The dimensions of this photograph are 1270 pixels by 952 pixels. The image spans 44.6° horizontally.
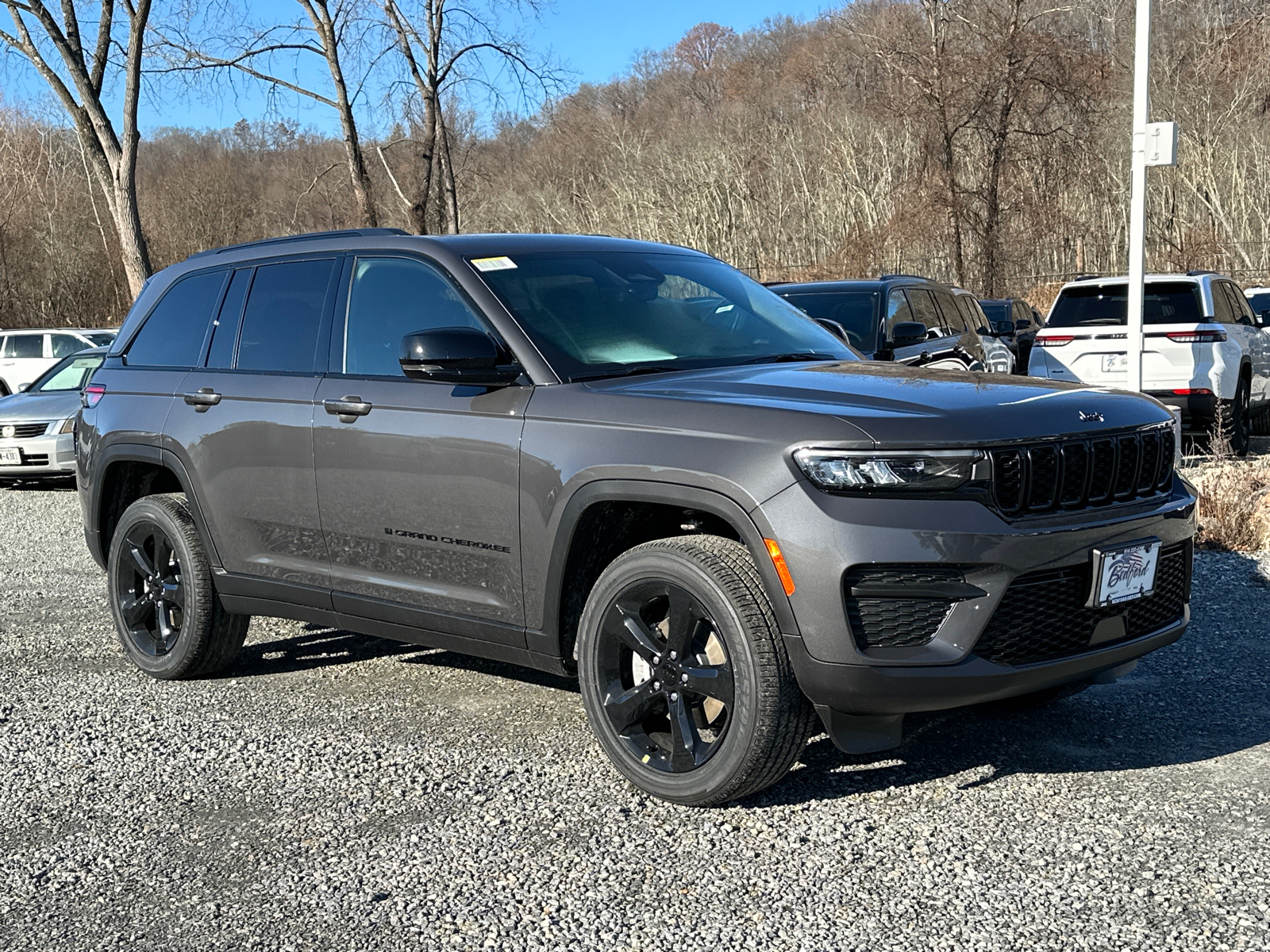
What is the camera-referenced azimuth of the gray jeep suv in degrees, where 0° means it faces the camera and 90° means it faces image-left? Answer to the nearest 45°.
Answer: approximately 315°

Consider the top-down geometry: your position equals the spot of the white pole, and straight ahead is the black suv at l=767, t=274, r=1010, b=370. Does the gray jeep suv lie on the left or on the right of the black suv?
left

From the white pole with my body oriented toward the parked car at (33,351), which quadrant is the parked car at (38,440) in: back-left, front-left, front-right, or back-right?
front-left

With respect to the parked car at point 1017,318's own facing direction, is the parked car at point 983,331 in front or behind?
in front

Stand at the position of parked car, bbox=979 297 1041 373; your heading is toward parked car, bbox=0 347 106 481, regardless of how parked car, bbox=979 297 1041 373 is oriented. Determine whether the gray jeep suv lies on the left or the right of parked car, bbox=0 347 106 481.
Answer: left

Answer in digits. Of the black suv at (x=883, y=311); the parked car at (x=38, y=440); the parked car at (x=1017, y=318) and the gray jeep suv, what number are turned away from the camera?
0

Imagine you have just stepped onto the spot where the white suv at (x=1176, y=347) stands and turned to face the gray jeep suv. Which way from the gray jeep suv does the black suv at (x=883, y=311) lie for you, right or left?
right

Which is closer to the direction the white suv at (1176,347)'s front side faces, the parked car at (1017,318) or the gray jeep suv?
the parked car

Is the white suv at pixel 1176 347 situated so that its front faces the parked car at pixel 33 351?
no

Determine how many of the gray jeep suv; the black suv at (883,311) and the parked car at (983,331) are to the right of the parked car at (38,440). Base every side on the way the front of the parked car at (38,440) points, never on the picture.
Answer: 0

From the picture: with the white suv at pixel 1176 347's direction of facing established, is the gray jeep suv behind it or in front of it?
behind

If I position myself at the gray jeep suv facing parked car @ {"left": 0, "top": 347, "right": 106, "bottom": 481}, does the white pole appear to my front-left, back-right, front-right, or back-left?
front-right

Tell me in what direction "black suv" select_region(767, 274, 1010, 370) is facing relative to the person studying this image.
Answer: facing the viewer and to the left of the viewer

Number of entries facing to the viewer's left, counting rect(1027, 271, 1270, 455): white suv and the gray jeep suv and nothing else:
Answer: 0
